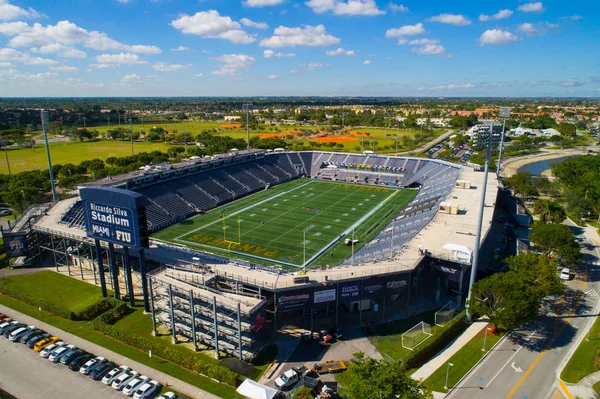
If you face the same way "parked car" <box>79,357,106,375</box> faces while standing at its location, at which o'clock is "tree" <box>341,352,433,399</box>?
The tree is roughly at 3 o'clock from the parked car.

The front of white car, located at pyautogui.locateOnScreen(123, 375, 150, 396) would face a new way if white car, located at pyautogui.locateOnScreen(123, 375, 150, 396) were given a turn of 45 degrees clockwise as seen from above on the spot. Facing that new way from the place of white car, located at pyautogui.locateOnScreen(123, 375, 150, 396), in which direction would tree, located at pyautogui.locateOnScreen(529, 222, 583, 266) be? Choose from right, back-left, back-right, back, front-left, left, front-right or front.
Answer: front

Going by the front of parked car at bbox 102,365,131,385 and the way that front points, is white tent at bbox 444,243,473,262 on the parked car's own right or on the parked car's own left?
on the parked car's own right

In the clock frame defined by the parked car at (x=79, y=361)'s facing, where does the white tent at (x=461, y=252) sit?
The white tent is roughly at 2 o'clock from the parked car.

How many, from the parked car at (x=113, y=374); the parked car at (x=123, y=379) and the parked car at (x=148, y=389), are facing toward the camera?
0

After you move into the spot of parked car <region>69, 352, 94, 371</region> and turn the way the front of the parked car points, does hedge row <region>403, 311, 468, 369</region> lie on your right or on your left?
on your right

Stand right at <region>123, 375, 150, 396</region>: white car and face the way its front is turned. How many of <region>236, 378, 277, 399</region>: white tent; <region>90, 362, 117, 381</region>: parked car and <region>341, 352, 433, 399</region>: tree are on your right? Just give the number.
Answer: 2

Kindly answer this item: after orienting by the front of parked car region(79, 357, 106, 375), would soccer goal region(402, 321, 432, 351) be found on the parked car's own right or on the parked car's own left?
on the parked car's own right

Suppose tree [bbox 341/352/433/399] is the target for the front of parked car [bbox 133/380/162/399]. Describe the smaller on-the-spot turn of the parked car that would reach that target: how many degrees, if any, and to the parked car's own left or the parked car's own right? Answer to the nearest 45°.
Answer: approximately 90° to the parked car's own right

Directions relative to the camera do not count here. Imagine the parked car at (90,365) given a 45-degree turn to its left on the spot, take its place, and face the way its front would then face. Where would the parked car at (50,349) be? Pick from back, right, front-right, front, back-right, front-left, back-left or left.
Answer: front-left

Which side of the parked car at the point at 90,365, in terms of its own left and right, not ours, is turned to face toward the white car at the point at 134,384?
right

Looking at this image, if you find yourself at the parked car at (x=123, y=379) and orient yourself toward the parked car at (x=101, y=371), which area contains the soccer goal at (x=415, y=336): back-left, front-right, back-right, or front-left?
back-right

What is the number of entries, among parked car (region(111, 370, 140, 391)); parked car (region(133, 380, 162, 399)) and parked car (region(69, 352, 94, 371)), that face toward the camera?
0

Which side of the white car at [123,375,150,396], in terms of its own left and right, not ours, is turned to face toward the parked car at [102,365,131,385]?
left

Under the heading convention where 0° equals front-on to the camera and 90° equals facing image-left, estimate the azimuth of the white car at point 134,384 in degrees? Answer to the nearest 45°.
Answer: approximately 225°

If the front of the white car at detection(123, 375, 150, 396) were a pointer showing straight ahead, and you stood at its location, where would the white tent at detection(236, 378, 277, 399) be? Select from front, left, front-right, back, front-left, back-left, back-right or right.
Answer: right

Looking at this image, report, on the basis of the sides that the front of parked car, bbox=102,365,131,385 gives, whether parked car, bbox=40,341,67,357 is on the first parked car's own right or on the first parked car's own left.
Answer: on the first parked car's own left
